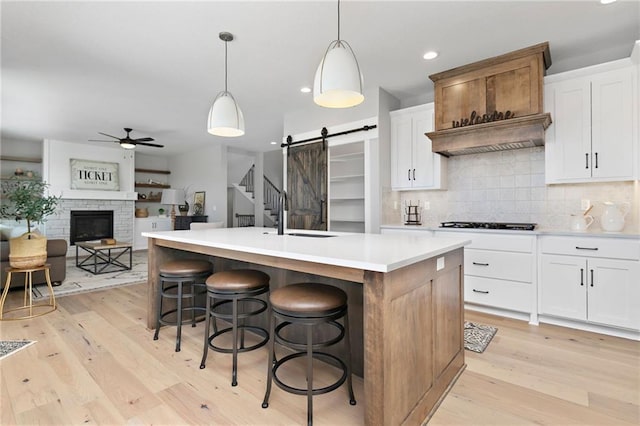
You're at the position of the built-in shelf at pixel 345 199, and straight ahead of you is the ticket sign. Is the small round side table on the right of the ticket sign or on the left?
left

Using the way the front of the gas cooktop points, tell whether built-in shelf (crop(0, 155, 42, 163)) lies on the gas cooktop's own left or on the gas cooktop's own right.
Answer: on the gas cooktop's own right

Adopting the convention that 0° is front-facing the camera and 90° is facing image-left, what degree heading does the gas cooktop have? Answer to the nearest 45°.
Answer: approximately 0°

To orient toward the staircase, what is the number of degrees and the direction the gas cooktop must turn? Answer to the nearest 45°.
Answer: approximately 135° to its right

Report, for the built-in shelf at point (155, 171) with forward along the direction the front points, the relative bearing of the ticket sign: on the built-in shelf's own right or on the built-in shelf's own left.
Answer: on the built-in shelf's own right

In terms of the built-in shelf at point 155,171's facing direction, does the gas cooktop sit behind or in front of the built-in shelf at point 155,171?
in front

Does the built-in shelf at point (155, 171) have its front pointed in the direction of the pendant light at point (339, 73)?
yes

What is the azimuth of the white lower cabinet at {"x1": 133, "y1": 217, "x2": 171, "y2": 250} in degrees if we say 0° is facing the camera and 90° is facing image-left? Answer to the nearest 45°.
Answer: approximately 0°

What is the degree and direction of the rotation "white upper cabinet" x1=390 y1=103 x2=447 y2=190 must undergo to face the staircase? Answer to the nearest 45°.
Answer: approximately 90° to its right

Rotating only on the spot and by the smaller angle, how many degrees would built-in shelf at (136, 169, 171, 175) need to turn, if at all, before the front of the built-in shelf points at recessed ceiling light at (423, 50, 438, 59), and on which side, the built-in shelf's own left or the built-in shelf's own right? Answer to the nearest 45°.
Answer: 0° — it already faces it
